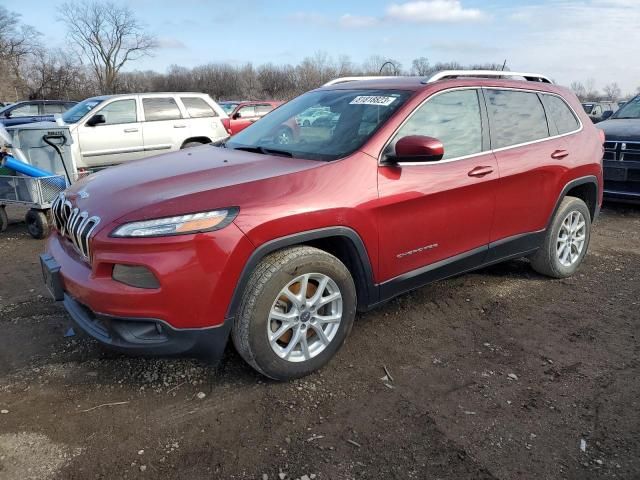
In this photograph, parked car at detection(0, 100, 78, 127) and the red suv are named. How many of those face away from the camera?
0

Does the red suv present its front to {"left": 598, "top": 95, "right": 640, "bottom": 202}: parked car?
no

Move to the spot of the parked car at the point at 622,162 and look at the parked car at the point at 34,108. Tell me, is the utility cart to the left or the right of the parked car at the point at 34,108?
left

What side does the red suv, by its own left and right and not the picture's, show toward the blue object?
right

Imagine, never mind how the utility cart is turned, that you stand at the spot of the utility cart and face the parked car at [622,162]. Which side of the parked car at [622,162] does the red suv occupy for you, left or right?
right

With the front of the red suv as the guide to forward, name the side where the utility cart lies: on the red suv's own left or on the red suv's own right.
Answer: on the red suv's own right

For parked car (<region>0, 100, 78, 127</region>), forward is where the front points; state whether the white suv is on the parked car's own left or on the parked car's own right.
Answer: on the parked car's own left

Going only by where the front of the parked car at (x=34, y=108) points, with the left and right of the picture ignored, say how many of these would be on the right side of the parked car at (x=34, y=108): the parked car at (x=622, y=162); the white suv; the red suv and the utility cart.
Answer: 0

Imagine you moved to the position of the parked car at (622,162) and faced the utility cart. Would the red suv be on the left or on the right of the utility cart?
left

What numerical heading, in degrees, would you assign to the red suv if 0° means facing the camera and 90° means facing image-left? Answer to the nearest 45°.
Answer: approximately 45°

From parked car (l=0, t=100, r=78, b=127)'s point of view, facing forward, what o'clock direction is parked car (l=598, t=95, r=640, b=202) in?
parked car (l=598, t=95, r=640, b=202) is roughly at 8 o'clock from parked car (l=0, t=100, r=78, b=127).

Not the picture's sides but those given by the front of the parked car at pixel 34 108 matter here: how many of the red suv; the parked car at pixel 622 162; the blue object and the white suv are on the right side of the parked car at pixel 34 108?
0

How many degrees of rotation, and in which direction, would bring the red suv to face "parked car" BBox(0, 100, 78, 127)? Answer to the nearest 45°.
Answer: approximately 90° to its right

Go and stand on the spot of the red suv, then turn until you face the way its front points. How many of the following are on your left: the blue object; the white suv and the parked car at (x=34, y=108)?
0

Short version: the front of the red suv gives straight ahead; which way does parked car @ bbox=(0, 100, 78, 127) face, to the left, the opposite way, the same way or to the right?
the same way

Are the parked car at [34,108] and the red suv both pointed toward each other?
no

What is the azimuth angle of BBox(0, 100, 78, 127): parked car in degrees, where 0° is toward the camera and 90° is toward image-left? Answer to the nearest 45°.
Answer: approximately 90°
